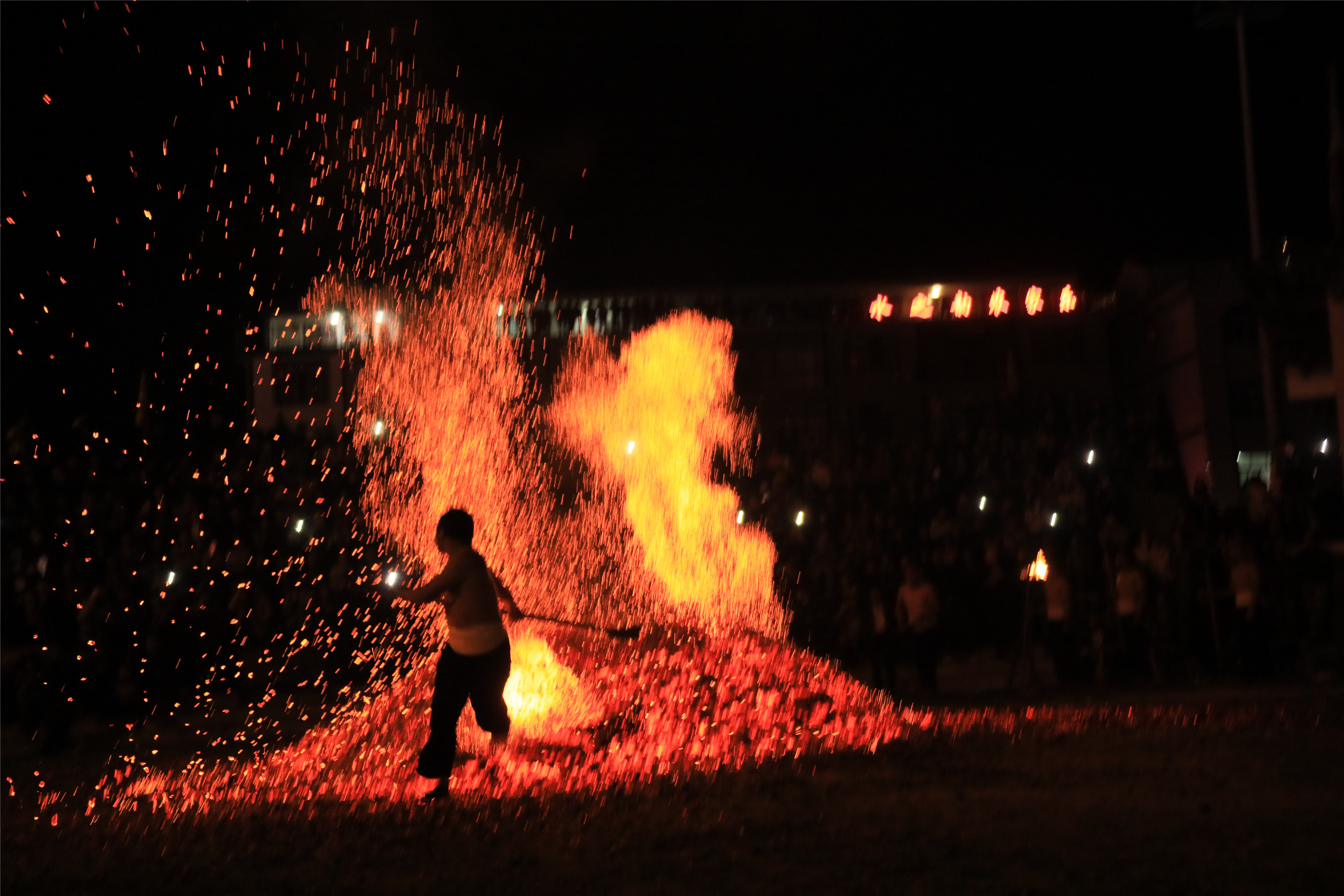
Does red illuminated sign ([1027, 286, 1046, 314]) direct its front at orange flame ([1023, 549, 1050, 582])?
yes

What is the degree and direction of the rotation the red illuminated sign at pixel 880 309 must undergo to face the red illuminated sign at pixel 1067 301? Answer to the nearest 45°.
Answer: approximately 90° to its left

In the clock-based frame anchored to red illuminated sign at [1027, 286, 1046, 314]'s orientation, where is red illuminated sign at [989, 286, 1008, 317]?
red illuminated sign at [989, 286, 1008, 317] is roughly at 2 o'clock from red illuminated sign at [1027, 286, 1046, 314].

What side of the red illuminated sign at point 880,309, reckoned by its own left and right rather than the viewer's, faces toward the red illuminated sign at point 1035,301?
left

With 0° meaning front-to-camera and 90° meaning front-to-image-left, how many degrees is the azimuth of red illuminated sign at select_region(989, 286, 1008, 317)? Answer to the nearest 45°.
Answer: approximately 0°

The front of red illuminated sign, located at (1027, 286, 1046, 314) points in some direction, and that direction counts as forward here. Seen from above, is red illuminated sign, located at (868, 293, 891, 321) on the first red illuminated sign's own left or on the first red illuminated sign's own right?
on the first red illuminated sign's own right

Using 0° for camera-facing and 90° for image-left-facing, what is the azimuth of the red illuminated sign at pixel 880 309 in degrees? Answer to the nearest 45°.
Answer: approximately 0°

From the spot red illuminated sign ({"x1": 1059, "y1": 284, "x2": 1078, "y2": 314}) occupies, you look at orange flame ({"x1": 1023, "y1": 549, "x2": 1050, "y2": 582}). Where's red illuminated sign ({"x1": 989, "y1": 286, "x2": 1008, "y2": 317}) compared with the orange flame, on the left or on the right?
right

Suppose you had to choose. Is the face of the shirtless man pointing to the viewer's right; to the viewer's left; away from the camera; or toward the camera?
to the viewer's left
